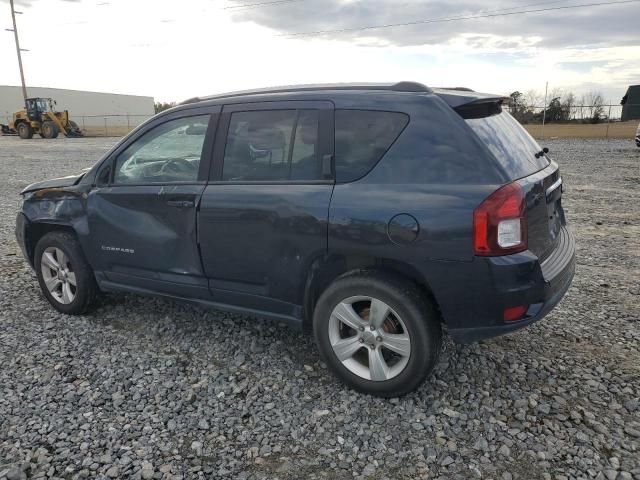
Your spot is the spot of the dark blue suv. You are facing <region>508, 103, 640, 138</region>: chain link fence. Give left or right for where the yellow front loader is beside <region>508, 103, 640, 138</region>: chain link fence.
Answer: left

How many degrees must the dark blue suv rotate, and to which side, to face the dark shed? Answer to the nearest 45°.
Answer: approximately 90° to its right

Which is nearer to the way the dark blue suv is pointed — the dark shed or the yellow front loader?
the yellow front loader

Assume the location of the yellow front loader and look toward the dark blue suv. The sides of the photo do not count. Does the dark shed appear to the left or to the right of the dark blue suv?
left

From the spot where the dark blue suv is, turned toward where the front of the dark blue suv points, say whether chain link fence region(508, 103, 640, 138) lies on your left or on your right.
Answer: on your right

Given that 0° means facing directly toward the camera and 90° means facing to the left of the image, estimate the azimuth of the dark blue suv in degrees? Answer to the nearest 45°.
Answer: approximately 135°

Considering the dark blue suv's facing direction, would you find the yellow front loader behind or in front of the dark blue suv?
in front

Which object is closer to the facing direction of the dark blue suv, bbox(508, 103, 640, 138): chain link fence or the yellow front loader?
the yellow front loader
